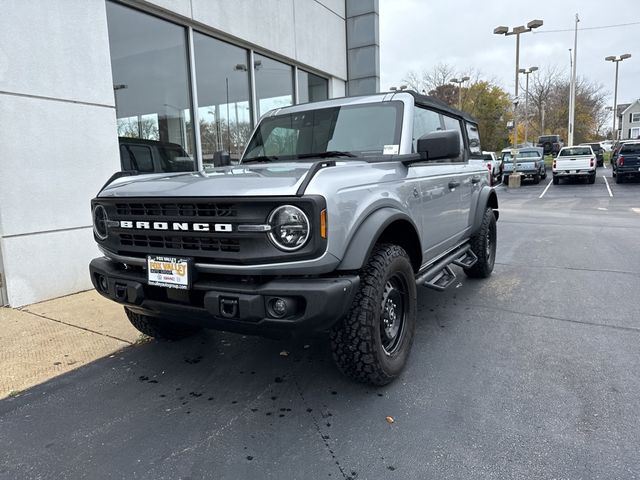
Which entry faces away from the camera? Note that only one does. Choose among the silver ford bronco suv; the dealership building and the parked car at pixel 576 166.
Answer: the parked car

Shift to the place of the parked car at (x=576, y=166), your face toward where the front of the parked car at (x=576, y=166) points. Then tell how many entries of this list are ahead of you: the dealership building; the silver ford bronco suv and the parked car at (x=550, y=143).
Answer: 1

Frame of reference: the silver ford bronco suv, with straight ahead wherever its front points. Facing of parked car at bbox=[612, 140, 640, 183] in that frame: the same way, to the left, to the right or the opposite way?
the opposite way

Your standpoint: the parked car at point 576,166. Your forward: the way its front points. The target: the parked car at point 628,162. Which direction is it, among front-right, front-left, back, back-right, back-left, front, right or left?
right

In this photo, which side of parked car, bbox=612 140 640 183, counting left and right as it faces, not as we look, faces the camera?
back

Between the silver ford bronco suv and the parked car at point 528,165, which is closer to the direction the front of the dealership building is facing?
the silver ford bronco suv

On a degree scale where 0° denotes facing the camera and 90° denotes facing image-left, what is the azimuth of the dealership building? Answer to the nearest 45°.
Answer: approximately 315°

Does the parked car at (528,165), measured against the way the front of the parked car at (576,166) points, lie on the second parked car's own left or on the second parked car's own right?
on the second parked car's own left

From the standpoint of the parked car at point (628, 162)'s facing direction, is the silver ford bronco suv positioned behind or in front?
behind
